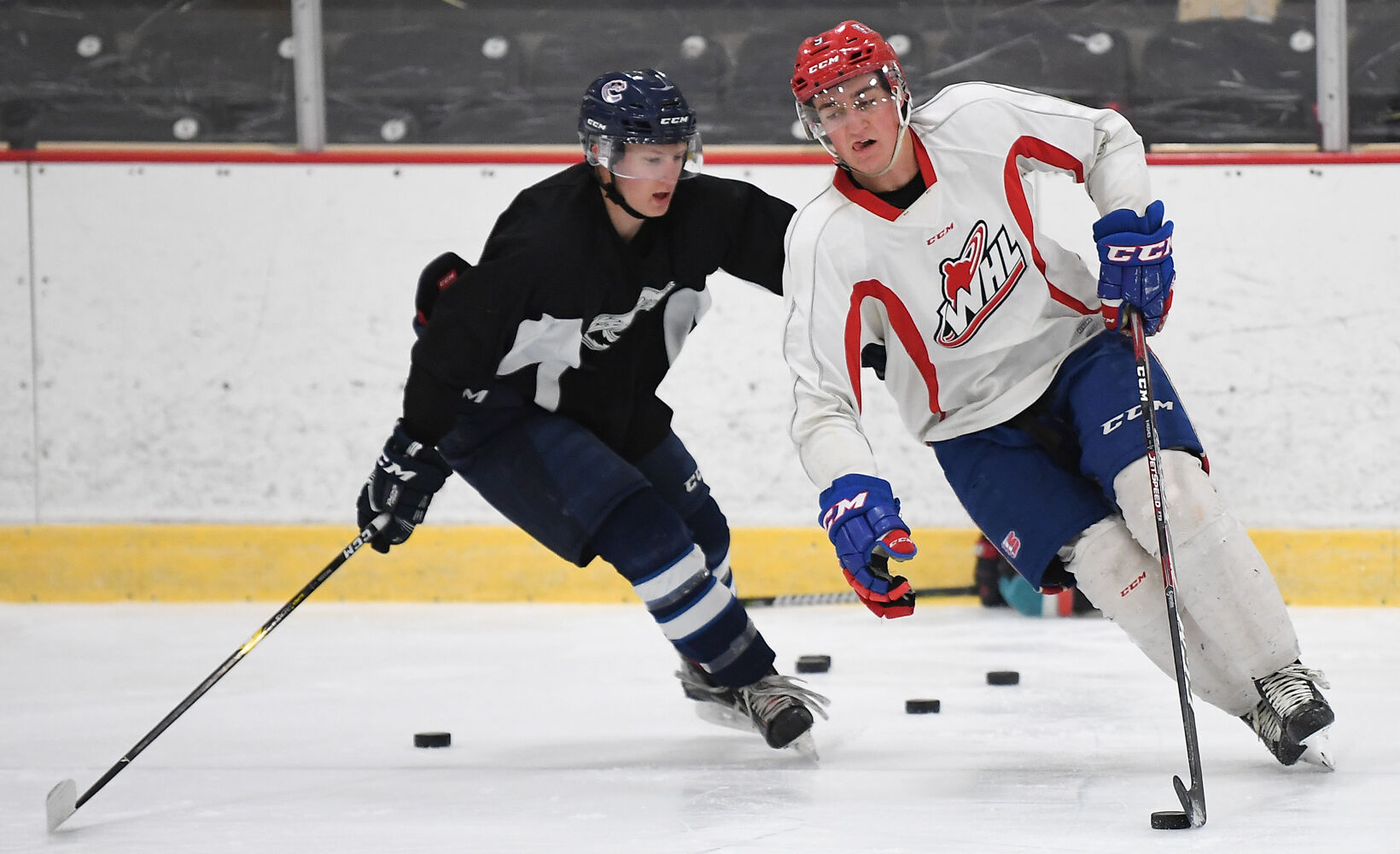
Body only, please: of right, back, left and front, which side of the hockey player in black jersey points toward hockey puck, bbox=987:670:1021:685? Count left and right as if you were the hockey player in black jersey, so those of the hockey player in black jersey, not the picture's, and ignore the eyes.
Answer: left

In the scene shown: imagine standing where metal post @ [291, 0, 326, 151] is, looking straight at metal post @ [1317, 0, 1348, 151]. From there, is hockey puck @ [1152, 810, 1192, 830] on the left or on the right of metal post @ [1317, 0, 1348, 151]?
right

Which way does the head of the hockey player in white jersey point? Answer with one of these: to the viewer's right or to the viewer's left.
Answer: to the viewer's left

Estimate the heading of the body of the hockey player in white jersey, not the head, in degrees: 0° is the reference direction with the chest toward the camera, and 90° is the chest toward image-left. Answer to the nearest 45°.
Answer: approximately 0°

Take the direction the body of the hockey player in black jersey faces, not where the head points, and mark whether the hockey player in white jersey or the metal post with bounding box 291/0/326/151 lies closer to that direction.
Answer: the hockey player in white jersey

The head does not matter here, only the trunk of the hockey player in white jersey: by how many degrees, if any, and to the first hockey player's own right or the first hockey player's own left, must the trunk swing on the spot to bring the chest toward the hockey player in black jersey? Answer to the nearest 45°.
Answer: approximately 90° to the first hockey player's own right

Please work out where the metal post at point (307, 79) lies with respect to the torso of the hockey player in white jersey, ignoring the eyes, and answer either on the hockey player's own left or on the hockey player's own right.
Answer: on the hockey player's own right

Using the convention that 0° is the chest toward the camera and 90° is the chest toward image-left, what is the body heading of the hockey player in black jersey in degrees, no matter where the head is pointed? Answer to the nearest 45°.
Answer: approximately 315°

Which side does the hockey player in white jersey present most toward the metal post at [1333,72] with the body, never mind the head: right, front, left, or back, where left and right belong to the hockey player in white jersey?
back
